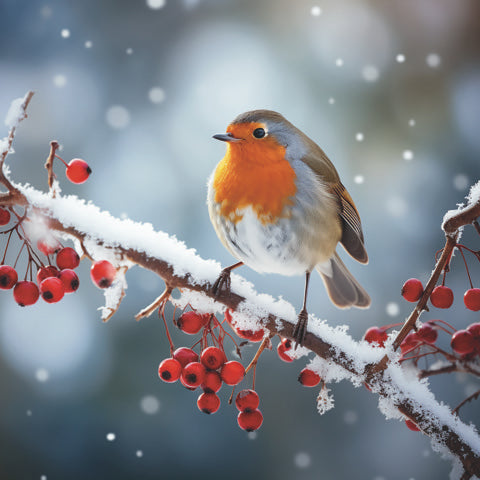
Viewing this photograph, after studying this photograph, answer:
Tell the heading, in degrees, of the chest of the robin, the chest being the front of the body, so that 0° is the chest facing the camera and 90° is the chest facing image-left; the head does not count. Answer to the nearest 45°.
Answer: approximately 45°
